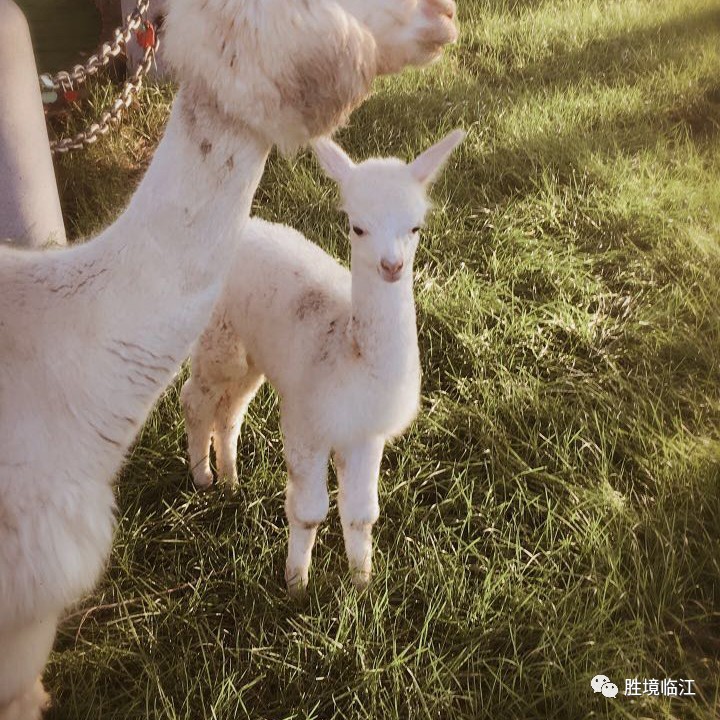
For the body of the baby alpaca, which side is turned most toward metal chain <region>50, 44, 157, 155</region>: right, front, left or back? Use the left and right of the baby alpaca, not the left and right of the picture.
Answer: back

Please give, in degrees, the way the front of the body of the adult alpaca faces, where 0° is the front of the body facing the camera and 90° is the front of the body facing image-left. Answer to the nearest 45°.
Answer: approximately 270°

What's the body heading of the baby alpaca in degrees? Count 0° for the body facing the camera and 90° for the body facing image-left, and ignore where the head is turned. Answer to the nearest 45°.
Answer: approximately 315°
